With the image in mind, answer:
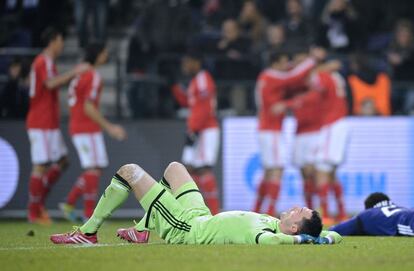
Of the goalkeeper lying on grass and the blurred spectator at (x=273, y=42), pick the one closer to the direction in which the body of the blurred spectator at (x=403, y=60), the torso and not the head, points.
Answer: the goalkeeper lying on grass

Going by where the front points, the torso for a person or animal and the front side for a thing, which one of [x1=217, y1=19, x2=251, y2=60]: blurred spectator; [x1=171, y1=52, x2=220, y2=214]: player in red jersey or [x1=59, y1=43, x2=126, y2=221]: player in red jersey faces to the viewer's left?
[x1=171, y1=52, x2=220, y2=214]: player in red jersey

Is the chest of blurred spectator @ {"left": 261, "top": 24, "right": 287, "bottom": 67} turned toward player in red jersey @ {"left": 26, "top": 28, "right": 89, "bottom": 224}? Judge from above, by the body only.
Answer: no

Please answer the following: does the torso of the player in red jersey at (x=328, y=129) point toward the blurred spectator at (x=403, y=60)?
no

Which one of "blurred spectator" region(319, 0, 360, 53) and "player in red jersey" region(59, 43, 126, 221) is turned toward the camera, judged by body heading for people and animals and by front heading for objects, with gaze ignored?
the blurred spectator

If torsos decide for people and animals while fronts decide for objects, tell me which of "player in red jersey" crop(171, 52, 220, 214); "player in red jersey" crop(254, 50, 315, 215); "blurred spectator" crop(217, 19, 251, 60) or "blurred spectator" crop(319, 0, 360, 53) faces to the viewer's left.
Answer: "player in red jersey" crop(171, 52, 220, 214)

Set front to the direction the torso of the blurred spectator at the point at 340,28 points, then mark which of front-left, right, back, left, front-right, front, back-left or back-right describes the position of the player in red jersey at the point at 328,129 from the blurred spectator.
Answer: front

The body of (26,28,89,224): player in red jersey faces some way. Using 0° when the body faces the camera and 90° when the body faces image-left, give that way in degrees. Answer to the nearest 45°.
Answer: approximately 270°

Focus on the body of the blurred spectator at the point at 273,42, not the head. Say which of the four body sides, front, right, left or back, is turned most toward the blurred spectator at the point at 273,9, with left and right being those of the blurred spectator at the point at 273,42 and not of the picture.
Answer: back

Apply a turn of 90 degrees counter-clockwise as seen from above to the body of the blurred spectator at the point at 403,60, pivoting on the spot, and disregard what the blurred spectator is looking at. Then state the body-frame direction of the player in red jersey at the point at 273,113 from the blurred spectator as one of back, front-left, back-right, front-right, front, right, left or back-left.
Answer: back-right

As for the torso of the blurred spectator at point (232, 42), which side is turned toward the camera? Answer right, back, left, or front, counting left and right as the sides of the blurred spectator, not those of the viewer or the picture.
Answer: front

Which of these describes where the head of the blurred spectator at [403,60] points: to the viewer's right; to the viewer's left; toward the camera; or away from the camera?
toward the camera

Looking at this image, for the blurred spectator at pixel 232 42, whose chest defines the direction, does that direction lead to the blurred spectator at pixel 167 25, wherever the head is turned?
no

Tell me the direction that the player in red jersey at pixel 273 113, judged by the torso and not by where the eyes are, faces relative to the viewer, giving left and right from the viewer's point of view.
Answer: facing away from the viewer and to the right of the viewer

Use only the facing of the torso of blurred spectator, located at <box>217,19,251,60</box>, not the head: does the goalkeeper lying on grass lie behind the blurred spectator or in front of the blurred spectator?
in front

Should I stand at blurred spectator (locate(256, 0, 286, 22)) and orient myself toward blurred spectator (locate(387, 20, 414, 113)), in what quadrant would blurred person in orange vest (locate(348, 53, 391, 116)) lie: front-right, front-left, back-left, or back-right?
front-right

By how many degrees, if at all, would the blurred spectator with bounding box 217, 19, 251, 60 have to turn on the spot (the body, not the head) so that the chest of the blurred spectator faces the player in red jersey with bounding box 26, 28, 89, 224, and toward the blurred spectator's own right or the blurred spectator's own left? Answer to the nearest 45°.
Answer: approximately 45° to the blurred spectator's own right

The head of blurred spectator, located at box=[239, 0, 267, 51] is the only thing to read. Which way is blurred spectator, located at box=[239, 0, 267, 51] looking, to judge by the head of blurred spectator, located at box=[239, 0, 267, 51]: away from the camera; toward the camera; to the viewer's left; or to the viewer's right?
toward the camera
